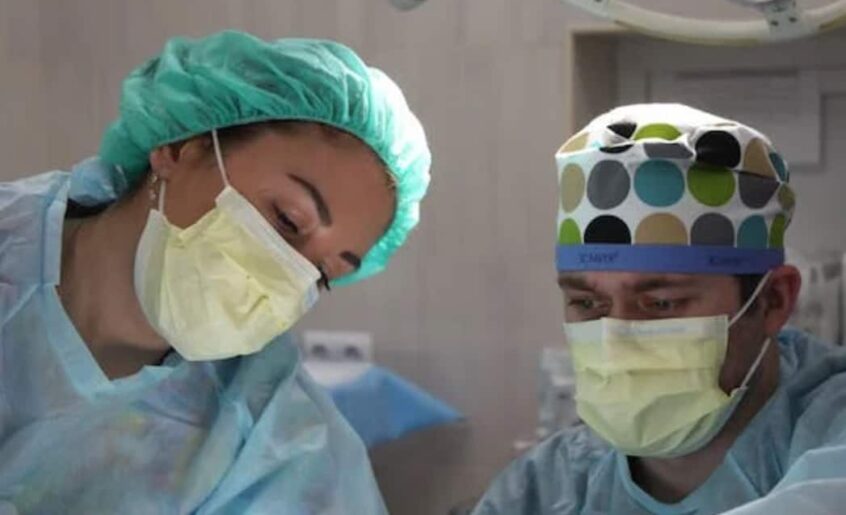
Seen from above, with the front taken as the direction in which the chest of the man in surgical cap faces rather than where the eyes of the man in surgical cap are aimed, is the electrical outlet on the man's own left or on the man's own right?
on the man's own right

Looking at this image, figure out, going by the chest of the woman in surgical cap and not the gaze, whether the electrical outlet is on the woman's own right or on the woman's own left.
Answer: on the woman's own left

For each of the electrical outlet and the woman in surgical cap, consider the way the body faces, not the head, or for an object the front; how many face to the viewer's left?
0

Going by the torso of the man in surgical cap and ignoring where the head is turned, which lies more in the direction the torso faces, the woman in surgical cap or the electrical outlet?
the woman in surgical cap

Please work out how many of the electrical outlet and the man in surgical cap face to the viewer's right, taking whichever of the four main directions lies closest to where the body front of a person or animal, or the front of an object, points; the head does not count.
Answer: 0

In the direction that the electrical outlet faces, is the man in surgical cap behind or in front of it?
in front

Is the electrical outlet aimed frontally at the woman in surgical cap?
yes

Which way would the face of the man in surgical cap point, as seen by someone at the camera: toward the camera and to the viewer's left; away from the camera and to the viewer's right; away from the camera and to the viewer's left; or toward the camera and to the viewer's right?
toward the camera and to the viewer's left

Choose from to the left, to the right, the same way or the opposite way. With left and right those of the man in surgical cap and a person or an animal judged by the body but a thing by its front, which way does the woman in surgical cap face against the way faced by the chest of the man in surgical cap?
to the left

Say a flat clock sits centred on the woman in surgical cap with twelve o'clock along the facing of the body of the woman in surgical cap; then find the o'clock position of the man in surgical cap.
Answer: The man in surgical cap is roughly at 11 o'clock from the woman in surgical cap.

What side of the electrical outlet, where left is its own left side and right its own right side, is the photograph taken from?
front

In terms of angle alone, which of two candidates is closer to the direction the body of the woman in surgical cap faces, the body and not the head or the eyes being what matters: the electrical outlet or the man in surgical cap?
the man in surgical cap

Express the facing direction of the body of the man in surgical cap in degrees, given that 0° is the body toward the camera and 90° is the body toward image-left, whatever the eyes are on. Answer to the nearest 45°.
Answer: approximately 45°
